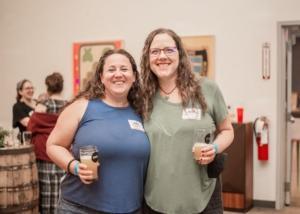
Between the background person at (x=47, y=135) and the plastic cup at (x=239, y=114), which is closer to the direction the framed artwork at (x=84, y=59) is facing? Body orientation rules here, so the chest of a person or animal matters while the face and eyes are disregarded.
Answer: the background person

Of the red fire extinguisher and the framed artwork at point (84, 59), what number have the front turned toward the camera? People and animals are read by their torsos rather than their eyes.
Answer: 2

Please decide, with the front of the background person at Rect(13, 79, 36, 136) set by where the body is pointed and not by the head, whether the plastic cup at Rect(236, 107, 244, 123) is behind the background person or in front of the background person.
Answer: in front

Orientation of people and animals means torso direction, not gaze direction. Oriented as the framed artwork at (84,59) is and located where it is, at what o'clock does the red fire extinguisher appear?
The red fire extinguisher is roughly at 10 o'clock from the framed artwork.

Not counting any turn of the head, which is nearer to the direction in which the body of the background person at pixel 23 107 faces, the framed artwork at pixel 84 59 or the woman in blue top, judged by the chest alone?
the woman in blue top

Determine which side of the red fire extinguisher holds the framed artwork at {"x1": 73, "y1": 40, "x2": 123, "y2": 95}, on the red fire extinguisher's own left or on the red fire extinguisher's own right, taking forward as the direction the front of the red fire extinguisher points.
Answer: on the red fire extinguisher's own right

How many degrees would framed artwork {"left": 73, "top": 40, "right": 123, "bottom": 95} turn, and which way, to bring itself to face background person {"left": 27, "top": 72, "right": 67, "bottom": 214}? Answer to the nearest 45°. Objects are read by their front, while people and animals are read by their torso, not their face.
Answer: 0° — it already faces them

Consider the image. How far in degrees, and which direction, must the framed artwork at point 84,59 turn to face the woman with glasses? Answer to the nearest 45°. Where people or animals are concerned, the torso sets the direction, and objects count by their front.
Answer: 0° — it already faces them

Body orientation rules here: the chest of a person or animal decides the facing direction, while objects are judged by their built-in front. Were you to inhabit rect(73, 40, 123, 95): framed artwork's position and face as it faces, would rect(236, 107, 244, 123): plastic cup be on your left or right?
on your left

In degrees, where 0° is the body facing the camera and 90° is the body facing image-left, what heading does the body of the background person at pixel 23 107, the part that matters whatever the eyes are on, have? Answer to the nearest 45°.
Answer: approximately 315°
